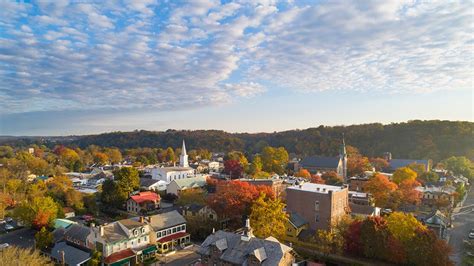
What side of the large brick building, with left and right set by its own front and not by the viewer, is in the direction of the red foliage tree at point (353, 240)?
front

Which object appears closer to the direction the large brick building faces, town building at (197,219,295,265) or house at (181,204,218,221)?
the town building

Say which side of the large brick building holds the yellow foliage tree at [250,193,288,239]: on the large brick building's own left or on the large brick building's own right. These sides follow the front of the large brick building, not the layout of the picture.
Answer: on the large brick building's own right

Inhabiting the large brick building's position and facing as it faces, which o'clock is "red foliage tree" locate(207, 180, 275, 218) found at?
The red foliage tree is roughly at 4 o'clock from the large brick building.

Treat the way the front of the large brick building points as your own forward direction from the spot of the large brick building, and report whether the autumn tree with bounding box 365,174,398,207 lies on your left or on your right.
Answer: on your left

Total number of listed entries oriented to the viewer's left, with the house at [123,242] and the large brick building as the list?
0

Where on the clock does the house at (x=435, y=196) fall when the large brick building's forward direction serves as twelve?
The house is roughly at 9 o'clock from the large brick building.

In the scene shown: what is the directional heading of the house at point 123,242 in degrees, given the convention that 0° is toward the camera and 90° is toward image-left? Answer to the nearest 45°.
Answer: approximately 315°

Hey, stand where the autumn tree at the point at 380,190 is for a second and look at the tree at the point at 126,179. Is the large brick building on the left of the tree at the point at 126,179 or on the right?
left

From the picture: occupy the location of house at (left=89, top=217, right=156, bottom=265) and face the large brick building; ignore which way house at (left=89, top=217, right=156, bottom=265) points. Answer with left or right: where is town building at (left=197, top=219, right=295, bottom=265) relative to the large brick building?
right

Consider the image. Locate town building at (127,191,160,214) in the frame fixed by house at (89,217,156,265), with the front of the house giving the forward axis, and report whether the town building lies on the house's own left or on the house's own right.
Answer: on the house's own left

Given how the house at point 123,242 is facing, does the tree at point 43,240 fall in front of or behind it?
behind
